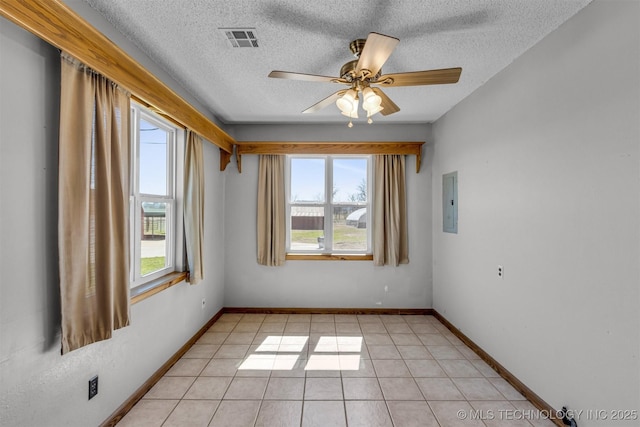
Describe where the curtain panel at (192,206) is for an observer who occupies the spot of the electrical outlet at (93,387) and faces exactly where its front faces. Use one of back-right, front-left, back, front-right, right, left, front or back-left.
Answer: left

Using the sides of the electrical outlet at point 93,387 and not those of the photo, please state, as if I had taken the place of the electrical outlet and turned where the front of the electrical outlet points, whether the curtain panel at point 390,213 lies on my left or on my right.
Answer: on my left

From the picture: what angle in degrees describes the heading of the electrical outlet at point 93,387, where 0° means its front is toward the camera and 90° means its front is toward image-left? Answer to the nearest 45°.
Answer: approximately 315°

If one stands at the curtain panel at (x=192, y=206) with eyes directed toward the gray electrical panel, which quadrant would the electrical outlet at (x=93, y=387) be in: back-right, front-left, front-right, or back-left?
back-right

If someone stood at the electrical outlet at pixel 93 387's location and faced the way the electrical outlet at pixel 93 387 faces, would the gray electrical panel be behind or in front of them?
in front

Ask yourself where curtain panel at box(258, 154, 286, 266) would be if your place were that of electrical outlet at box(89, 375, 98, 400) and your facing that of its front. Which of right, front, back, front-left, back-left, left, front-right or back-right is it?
left

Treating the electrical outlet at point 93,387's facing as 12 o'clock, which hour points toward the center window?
The center window is roughly at 10 o'clock from the electrical outlet.
